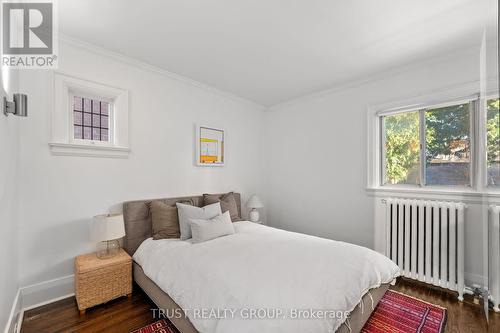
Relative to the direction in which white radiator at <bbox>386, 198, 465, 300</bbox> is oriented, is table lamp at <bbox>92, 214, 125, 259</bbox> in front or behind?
in front

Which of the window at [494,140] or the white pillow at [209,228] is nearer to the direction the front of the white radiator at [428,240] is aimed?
the white pillow

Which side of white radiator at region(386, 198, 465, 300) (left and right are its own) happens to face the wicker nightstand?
front

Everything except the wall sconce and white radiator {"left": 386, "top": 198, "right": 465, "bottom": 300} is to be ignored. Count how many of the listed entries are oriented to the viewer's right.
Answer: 1

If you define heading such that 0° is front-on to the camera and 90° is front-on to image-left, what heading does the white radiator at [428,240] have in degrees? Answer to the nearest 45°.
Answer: approximately 45°

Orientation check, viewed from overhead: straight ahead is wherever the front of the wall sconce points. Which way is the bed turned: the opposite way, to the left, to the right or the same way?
to the right

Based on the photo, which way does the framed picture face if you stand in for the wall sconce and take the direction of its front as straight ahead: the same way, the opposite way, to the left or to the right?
to the right

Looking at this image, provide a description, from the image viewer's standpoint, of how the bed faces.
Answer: facing the viewer and to the right of the viewer

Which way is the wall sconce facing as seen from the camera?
to the viewer's right
